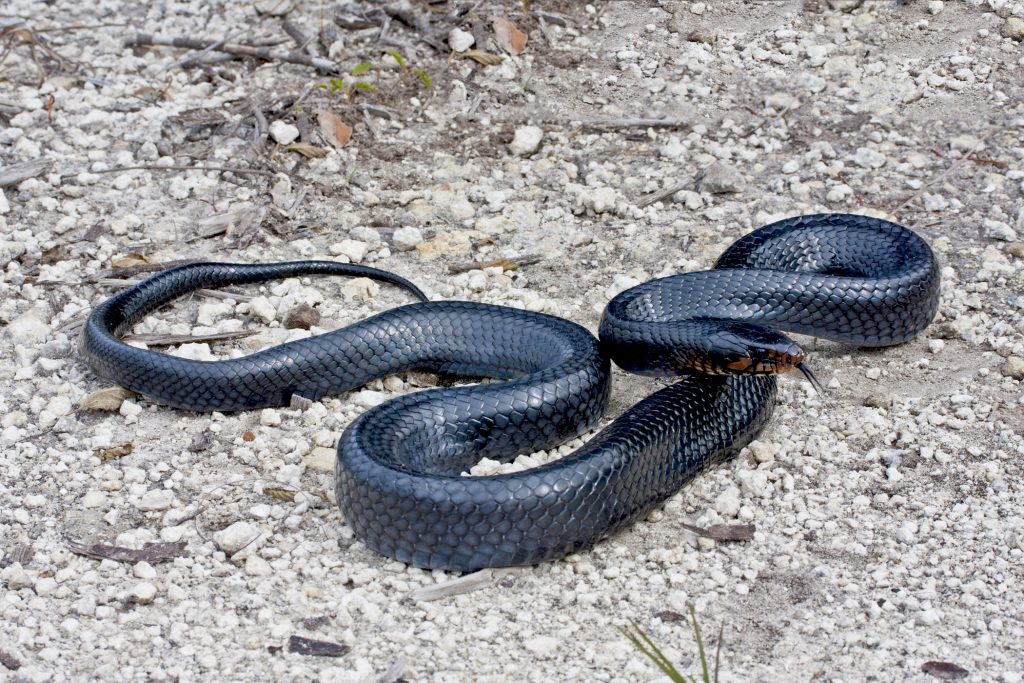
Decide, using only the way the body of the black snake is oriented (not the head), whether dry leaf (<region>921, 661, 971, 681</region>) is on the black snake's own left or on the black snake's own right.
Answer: on the black snake's own right

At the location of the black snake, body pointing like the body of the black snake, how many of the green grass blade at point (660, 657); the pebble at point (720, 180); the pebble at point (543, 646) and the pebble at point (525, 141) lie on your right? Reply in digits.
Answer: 2

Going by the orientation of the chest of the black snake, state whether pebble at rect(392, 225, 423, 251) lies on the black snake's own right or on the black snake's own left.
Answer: on the black snake's own left

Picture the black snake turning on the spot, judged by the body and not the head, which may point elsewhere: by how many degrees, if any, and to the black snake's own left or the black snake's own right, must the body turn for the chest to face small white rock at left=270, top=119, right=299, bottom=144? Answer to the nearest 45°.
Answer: approximately 135° to the black snake's own left

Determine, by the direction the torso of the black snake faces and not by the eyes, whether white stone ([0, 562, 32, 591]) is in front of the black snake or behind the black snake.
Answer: behind

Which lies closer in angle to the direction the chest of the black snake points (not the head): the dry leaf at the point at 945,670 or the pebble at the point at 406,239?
the dry leaf

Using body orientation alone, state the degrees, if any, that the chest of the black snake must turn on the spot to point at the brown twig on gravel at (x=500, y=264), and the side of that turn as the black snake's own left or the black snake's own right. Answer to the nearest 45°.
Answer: approximately 90° to the black snake's own left

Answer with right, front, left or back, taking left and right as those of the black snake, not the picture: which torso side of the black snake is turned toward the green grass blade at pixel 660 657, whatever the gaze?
right

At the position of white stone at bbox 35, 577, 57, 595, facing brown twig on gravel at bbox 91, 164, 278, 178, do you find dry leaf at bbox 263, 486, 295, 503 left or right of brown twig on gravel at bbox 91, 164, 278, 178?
right

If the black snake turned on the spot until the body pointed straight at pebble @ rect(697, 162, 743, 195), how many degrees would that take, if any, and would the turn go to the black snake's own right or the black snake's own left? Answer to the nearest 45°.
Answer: approximately 45° to the black snake's own left

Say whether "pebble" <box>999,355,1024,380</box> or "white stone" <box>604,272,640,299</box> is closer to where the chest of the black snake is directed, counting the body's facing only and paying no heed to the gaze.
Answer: the pebble

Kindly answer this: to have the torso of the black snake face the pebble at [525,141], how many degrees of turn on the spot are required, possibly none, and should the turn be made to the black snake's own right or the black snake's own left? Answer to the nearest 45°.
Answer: approximately 90° to the black snake's own left

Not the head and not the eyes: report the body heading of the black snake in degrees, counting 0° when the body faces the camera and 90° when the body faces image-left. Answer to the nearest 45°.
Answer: approximately 270°

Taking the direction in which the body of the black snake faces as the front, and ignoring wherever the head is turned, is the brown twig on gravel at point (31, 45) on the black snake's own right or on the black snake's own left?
on the black snake's own left

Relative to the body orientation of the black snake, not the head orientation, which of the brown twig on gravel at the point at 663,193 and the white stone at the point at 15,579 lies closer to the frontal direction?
the brown twig on gravel

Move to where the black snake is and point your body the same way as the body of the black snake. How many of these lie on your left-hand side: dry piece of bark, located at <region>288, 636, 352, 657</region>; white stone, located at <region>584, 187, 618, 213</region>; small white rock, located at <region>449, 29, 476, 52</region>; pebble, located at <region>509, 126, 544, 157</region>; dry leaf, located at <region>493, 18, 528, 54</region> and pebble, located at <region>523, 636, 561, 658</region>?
4
